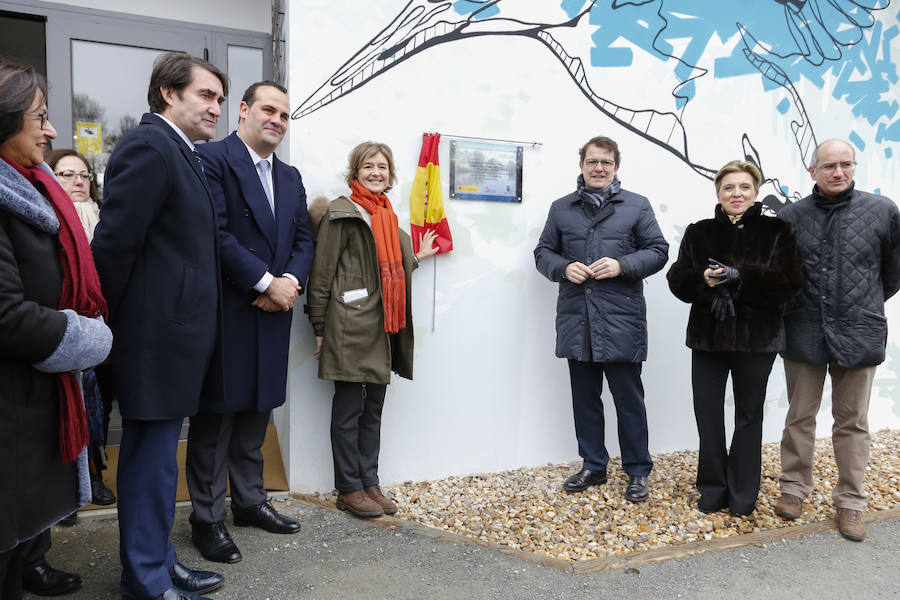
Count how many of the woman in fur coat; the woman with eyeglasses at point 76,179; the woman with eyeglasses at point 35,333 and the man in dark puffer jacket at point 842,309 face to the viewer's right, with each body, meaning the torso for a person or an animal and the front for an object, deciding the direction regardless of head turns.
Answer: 1

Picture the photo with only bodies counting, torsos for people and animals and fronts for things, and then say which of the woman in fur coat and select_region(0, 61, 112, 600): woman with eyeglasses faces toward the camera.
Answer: the woman in fur coat

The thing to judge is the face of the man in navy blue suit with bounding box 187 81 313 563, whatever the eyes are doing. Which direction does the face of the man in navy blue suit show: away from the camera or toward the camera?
toward the camera

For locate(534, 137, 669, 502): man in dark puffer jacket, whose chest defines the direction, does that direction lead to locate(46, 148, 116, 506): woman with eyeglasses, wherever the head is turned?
no

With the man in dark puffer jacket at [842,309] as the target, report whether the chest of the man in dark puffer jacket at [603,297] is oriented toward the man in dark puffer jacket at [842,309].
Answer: no

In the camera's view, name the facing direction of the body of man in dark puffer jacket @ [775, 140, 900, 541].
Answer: toward the camera

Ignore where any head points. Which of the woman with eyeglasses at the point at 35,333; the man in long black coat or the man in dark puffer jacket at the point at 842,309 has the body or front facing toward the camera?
the man in dark puffer jacket

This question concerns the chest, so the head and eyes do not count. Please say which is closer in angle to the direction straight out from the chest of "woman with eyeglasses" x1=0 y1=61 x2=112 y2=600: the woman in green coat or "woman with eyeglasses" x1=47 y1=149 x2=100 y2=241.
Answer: the woman in green coat

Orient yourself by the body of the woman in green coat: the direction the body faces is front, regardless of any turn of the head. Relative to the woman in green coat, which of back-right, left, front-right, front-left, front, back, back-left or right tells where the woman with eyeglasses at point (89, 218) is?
back-right

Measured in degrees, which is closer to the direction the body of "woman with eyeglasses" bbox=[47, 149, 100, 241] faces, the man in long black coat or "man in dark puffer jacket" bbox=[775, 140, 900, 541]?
the man in long black coat

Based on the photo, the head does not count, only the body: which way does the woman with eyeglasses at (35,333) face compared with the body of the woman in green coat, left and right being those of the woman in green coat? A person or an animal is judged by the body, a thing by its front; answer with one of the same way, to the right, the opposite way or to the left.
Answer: to the left

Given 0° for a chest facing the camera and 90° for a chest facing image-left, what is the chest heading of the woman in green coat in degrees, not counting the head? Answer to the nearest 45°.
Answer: approximately 315°

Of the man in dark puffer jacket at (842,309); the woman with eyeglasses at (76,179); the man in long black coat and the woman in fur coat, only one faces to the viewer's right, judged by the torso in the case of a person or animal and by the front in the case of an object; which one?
the man in long black coat

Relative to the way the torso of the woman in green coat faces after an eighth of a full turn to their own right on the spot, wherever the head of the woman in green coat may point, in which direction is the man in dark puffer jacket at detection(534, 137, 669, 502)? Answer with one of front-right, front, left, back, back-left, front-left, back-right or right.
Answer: left

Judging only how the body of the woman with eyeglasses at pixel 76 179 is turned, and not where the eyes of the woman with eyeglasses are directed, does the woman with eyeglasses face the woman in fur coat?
no

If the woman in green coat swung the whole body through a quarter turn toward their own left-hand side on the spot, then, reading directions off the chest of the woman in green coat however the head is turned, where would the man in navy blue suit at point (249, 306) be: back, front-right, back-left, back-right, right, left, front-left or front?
back

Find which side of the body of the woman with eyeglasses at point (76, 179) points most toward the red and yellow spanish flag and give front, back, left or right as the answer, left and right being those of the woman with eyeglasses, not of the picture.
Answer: left
